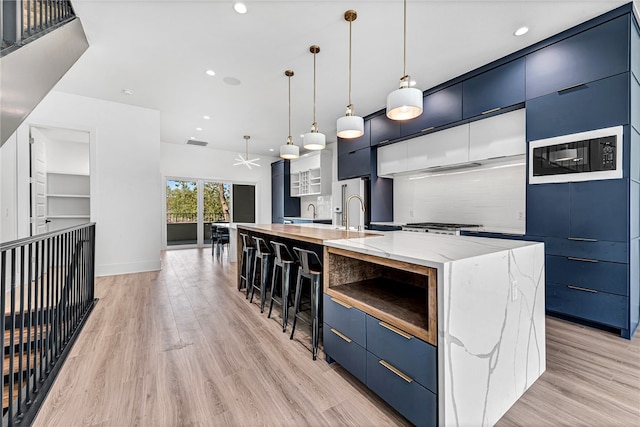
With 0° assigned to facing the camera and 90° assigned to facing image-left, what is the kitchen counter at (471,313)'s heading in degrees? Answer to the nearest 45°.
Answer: approximately 45°

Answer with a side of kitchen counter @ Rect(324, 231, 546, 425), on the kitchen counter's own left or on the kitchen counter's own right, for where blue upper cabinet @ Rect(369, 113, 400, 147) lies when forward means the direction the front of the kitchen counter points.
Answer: on the kitchen counter's own right

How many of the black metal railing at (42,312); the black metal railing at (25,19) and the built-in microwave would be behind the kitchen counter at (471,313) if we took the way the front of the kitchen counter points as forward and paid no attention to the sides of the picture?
1

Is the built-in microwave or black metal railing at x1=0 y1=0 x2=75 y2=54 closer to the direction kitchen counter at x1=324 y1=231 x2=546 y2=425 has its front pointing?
the black metal railing

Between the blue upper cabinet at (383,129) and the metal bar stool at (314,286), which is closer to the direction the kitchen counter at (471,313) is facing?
the metal bar stool

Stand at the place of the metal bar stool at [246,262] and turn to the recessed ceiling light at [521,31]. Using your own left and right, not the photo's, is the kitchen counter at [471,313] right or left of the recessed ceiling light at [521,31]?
right

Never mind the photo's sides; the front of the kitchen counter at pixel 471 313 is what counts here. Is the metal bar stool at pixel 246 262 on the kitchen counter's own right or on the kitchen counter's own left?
on the kitchen counter's own right
